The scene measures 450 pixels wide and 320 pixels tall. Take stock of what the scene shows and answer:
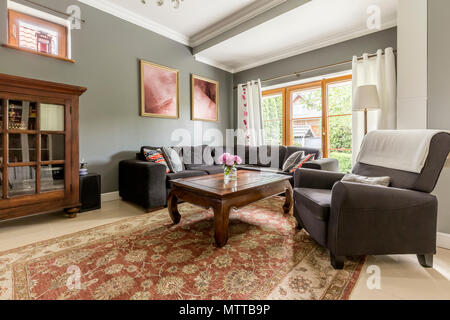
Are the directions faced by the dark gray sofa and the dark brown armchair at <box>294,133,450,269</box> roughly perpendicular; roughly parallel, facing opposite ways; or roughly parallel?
roughly perpendicular

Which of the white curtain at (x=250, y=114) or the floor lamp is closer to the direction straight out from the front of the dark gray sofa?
the floor lamp

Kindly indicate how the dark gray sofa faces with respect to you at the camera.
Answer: facing the viewer

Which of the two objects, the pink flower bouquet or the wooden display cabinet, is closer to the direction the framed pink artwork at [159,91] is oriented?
the pink flower bouquet

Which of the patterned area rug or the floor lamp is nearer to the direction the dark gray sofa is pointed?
the patterned area rug

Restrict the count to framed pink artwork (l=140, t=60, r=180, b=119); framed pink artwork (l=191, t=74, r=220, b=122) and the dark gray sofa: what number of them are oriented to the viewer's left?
0

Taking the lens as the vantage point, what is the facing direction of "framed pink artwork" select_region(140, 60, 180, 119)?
facing the viewer and to the right of the viewer

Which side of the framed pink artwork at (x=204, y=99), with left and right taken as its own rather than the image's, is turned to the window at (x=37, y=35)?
right

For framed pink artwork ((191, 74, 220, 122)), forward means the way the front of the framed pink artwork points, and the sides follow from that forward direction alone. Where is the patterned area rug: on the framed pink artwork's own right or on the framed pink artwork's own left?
on the framed pink artwork's own right

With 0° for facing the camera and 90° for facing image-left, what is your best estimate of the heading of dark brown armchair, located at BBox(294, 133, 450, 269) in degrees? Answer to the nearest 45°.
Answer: approximately 45°

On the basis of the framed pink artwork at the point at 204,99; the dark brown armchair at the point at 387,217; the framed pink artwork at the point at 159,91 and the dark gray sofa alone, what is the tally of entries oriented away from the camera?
0

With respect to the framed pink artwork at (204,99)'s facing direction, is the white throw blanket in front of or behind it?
in front

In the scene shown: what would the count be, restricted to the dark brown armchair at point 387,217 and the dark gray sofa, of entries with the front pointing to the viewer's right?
0

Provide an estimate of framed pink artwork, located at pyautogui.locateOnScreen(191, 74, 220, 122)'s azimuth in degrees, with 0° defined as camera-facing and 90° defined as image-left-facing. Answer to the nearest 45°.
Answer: approximately 315°

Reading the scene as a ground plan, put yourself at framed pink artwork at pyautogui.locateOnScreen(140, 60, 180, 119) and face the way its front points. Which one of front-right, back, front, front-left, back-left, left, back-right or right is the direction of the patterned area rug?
front-right
